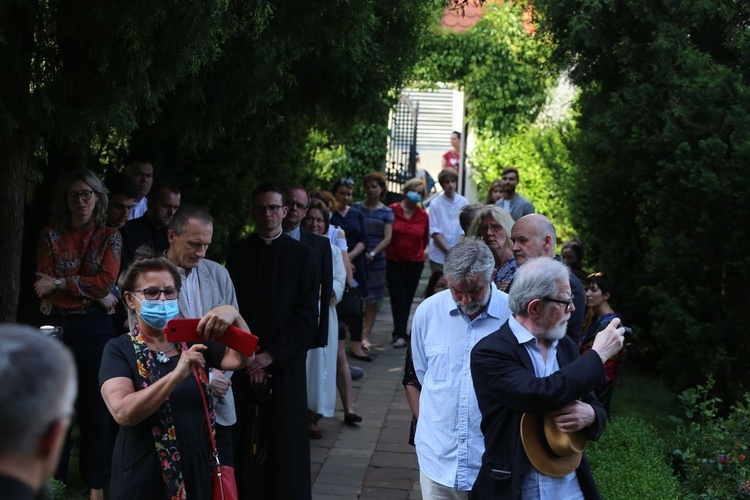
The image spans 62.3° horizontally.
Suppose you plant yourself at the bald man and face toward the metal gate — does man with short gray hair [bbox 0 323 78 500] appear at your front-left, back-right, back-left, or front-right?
back-left

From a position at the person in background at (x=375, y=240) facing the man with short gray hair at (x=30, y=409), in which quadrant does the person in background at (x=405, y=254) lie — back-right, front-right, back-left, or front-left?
back-left

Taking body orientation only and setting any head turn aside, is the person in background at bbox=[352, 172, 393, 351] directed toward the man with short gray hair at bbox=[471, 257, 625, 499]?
yes

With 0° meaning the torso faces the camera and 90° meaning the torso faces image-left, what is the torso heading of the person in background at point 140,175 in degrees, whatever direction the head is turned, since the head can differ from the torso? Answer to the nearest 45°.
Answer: approximately 315°

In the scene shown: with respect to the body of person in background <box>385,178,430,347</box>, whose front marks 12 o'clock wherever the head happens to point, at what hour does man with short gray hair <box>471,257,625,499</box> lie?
The man with short gray hair is roughly at 12 o'clock from the person in background.
